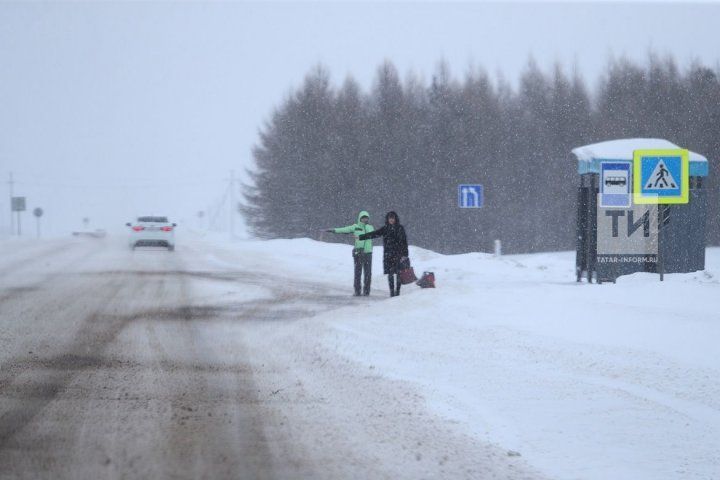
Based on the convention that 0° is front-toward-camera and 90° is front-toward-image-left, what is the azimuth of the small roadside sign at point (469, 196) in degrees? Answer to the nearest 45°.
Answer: approximately 0°

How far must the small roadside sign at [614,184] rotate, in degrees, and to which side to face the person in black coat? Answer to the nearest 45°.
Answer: approximately 90° to its right

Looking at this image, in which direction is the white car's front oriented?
away from the camera

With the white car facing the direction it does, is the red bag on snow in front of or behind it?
behind

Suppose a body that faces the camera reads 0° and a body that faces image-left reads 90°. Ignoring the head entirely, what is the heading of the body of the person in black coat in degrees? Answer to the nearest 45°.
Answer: approximately 0°

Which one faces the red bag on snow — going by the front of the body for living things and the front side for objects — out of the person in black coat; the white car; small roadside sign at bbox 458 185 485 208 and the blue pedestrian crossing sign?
the small roadside sign
